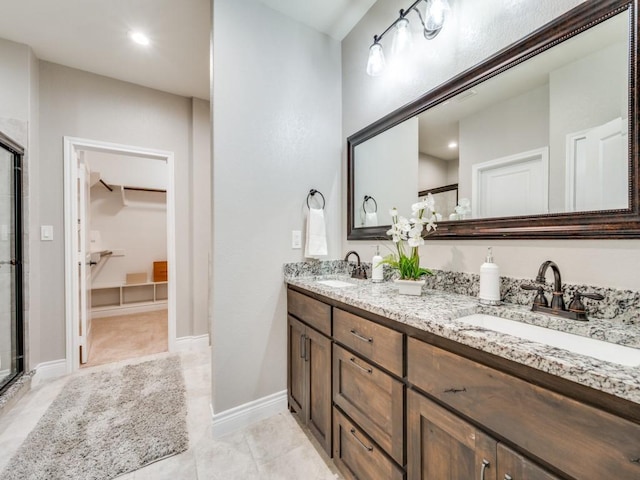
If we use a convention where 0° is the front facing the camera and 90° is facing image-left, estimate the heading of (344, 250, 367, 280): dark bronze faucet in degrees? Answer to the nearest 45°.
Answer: approximately 45°

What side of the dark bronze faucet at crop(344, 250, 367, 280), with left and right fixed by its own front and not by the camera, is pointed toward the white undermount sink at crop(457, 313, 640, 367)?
left

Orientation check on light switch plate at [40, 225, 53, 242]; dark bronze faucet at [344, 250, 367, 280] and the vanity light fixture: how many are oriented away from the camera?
0

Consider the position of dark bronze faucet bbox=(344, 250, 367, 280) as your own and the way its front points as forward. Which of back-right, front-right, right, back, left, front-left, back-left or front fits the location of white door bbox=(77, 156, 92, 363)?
front-right

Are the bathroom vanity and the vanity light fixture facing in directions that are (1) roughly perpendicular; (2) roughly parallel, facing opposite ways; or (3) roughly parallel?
roughly parallel

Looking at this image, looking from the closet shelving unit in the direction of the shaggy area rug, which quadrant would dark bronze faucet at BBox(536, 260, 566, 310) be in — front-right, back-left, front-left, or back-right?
front-left

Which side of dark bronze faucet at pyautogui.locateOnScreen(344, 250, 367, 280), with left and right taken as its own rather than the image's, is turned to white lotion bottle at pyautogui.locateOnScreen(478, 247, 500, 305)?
left

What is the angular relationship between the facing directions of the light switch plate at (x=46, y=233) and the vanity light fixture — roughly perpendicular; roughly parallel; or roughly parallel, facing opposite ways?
roughly perpendicular

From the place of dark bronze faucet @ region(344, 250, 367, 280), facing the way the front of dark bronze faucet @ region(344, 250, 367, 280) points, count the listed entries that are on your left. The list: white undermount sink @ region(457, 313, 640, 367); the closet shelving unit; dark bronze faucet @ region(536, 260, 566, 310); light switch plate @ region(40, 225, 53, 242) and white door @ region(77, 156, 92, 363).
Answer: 2

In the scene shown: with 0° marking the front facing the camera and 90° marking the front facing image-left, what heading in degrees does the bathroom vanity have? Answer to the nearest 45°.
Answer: approximately 45°

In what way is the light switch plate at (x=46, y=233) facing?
toward the camera

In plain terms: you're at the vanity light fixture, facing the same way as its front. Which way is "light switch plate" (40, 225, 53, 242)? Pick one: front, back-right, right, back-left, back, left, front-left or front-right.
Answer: front-right

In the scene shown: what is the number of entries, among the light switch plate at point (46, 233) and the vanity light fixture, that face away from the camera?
0
